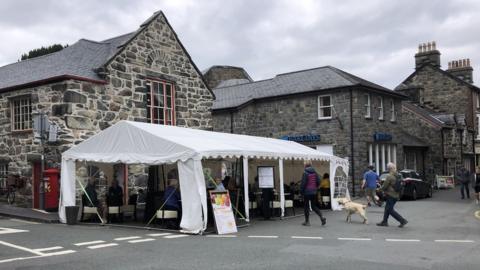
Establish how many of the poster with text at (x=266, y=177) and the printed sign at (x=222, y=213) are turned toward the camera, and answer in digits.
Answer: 2

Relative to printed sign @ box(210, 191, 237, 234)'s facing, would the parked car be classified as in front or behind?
behind

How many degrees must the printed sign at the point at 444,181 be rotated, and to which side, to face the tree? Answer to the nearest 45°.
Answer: approximately 90° to its right

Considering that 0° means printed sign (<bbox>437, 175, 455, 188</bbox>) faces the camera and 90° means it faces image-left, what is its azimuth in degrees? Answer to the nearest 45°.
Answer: approximately 0°

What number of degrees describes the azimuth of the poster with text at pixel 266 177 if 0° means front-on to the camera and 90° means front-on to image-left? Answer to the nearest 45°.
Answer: approximately 0°

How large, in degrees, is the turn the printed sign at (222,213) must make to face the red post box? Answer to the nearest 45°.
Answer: approximately 135° to its right
